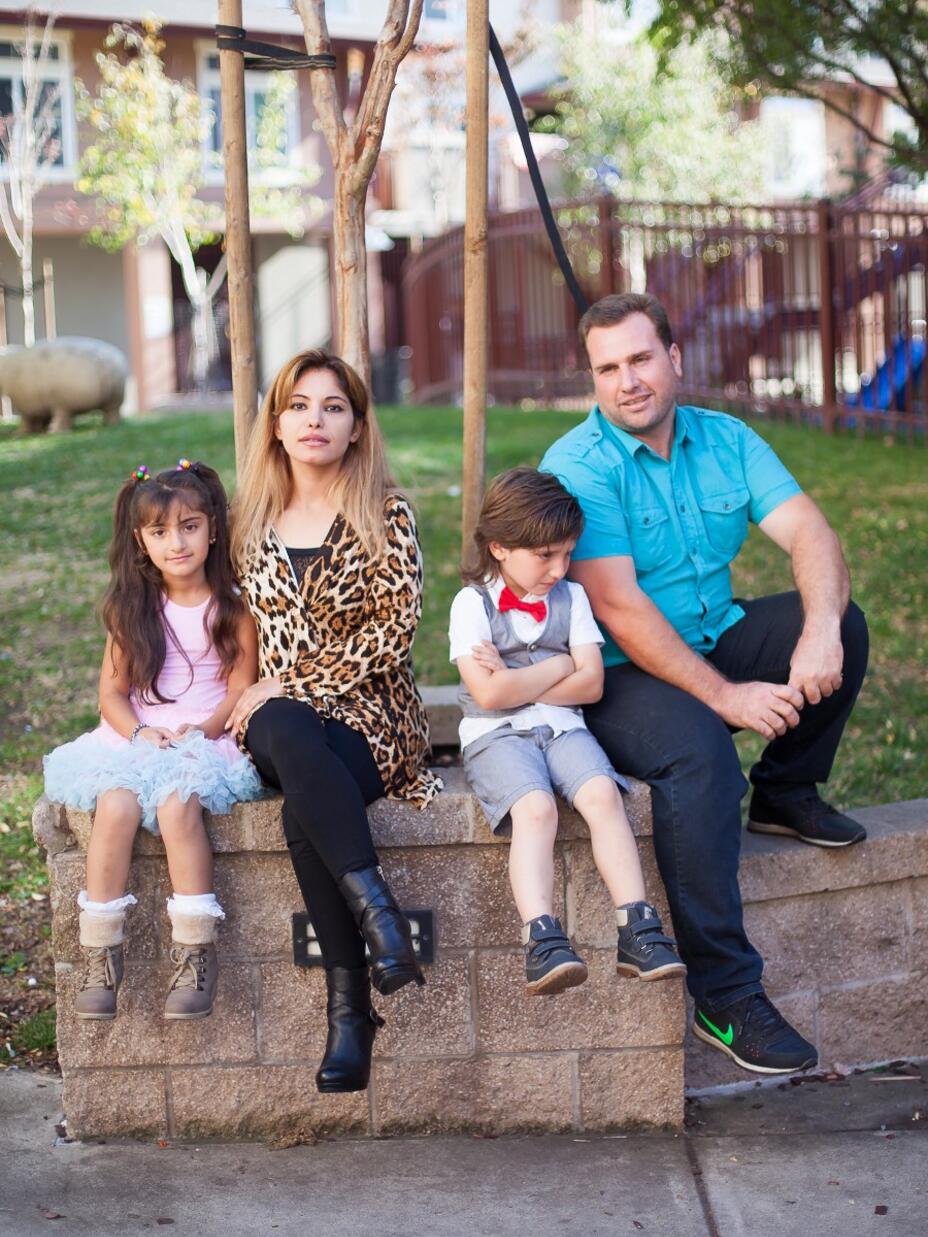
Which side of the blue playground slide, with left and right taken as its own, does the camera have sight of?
left

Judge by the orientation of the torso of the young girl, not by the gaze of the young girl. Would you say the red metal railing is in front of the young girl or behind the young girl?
behind

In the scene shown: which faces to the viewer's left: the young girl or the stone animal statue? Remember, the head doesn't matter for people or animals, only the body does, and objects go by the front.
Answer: the stone animal statue

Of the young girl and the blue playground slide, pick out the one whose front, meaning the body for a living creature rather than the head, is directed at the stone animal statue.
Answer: the blue playground slide

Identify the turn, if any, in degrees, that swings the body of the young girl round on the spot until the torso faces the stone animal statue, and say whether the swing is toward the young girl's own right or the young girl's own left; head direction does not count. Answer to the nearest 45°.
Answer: approximately 180°

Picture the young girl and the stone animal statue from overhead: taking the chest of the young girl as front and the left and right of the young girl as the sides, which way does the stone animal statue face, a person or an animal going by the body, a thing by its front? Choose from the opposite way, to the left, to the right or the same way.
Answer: to the right

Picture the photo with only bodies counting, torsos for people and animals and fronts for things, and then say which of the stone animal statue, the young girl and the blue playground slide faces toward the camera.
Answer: the young girl

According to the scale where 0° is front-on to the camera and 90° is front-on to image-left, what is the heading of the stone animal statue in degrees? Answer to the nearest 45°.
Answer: approximately 90°

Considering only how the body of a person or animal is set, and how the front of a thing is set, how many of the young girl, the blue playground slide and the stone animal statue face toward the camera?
1

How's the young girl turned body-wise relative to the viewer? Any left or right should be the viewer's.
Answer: facing the viewer

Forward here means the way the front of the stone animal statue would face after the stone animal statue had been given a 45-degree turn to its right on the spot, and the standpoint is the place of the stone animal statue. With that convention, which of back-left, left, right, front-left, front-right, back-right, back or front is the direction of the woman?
back-left

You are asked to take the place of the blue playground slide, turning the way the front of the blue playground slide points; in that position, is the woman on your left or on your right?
on your left

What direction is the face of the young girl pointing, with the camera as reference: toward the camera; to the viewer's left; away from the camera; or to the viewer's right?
toward the camera

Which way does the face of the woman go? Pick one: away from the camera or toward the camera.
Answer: toward the camera

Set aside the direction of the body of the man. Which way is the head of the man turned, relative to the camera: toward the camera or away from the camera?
toward the camera

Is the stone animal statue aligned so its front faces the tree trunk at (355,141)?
no

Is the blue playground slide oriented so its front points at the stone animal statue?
yes
